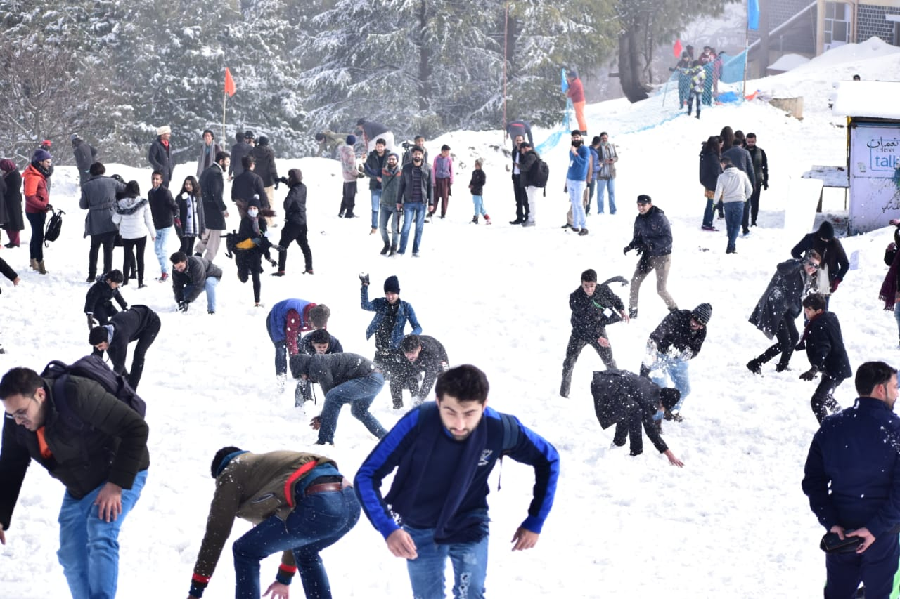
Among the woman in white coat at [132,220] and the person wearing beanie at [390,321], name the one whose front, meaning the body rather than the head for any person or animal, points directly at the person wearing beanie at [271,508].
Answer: the person wearing beanie at [390,321]

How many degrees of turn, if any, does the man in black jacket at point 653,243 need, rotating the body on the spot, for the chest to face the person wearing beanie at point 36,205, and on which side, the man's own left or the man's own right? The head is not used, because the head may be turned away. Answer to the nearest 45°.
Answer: approximately 45° to the man's own right

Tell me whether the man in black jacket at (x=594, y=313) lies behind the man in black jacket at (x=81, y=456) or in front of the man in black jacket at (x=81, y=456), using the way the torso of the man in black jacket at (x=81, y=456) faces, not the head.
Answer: behind

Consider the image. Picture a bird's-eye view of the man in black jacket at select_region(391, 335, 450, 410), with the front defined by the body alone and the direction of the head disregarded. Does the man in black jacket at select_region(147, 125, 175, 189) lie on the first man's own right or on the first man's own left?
on the first man's own right

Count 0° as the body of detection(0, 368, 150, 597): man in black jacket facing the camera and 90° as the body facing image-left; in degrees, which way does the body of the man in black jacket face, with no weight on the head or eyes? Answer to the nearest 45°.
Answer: approximately 45°

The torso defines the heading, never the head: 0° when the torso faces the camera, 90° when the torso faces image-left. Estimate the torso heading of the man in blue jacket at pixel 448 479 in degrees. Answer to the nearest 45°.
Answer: approximately 0°

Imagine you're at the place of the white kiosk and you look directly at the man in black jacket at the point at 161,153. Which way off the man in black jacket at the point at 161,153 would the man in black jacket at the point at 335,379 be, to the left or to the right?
left

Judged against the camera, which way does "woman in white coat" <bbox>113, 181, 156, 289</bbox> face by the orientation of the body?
away from the camera

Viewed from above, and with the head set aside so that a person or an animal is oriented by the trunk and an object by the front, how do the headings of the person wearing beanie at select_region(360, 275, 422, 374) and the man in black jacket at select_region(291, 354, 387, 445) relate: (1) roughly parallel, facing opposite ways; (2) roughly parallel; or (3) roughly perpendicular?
roughly perpendicular
